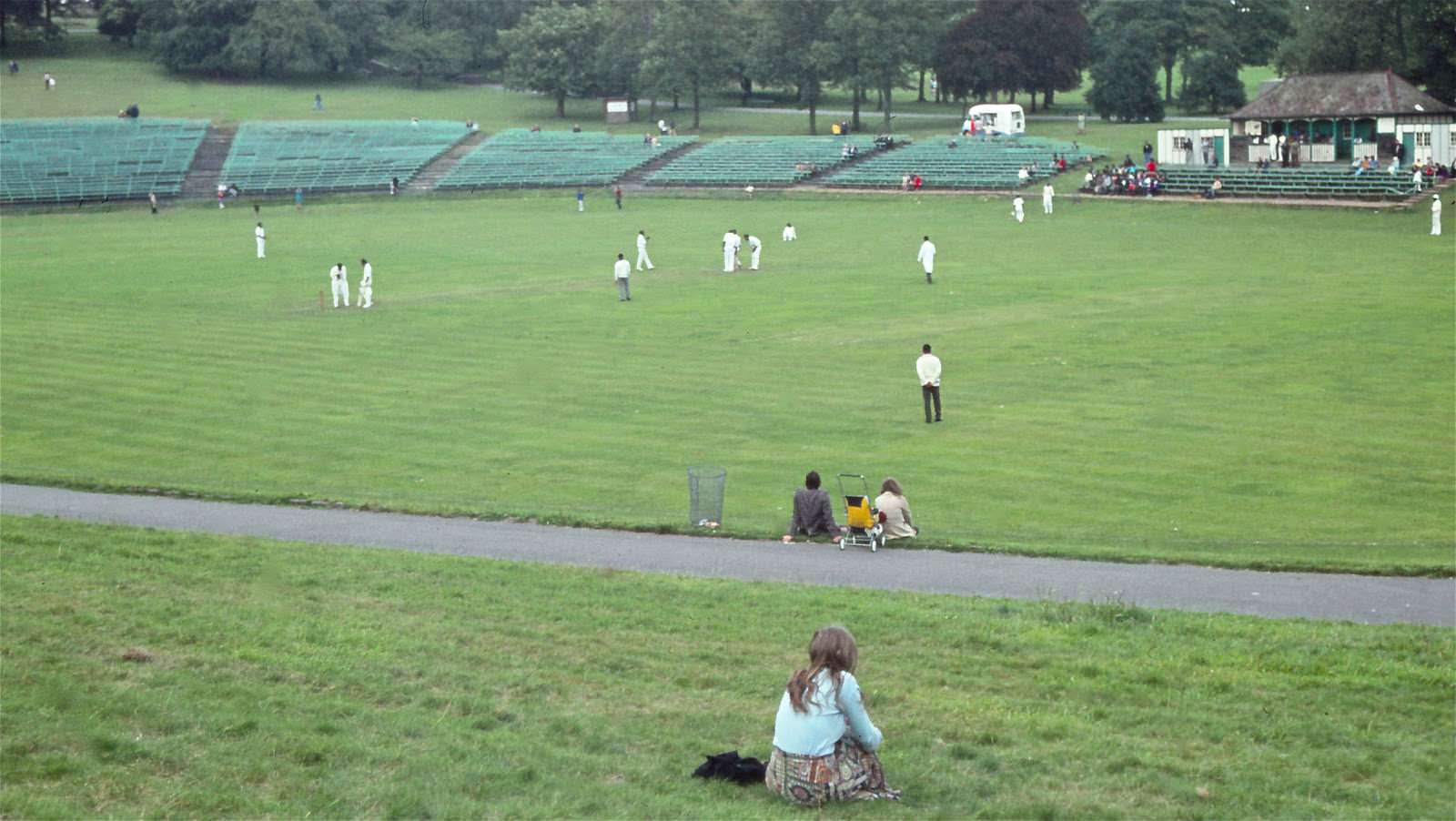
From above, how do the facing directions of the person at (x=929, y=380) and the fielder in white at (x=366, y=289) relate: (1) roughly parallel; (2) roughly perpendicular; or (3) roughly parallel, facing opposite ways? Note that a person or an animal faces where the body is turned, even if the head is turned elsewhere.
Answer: roughly perpendicular

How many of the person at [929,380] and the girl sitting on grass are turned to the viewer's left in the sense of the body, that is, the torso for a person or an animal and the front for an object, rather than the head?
0

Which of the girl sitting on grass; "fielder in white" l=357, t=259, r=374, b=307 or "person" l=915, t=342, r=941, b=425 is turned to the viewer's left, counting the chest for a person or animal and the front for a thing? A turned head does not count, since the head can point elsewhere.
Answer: the fielder in white

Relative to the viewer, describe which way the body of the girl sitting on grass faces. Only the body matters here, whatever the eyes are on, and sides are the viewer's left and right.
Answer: facing away from the viewer and to the right of the viewer

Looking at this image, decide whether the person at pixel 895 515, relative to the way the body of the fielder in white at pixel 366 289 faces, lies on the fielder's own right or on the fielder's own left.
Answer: on the fielder's own left

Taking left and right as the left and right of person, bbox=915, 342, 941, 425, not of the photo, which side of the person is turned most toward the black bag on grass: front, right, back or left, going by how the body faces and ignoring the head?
back

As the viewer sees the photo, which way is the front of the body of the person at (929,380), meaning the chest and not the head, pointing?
away from the camera

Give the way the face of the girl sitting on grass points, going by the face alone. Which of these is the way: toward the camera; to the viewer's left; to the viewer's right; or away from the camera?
away from the camera

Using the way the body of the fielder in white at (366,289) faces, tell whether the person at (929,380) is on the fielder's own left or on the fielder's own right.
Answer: on the fielder's own left

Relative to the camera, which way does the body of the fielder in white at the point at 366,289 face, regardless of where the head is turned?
to the viewer's left
